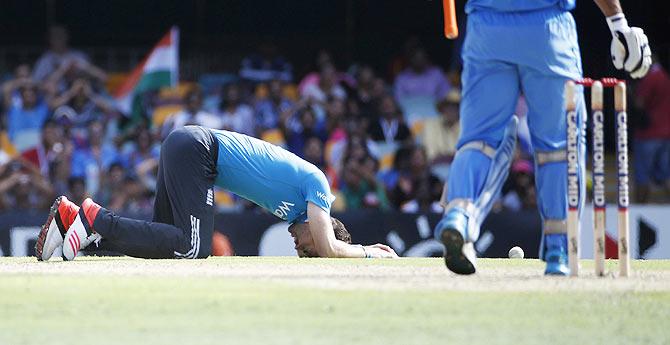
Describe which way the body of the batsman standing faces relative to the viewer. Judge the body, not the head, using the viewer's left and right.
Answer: facing away from the viewer

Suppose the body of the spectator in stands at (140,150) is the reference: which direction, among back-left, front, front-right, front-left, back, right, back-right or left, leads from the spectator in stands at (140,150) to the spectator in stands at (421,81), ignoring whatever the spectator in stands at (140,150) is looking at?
left

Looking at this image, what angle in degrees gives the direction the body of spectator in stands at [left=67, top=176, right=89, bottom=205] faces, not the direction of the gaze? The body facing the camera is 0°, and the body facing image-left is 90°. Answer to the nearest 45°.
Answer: approximately 0°

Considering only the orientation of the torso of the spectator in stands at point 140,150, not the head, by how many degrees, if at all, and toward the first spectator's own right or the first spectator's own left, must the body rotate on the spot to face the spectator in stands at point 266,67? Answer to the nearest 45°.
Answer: approximately 135° to the first spectator's own left

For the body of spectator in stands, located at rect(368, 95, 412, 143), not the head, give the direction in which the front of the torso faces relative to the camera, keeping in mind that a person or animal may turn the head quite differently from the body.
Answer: toward the camera

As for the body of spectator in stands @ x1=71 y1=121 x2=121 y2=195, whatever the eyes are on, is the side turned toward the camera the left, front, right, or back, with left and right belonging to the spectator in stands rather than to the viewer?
front

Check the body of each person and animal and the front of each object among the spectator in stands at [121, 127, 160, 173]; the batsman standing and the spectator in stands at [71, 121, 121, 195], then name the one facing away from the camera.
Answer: the batsman standing

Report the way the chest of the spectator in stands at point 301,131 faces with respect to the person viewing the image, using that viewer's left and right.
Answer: facing the viewer

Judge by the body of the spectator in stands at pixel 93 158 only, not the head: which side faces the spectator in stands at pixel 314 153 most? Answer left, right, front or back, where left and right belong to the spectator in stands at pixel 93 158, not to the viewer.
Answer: left

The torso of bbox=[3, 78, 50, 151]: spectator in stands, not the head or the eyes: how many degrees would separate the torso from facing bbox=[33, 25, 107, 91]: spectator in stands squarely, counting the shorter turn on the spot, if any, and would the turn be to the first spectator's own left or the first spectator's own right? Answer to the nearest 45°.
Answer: approximately 135° to the first spectator's own left

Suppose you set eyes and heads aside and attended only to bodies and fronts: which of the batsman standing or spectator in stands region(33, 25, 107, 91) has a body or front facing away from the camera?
the batsman standing

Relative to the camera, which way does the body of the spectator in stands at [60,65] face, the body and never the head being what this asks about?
toward the camera

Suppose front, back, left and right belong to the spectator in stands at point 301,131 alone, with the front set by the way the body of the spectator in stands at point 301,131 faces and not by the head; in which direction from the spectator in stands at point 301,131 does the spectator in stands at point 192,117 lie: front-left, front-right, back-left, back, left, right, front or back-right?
right
